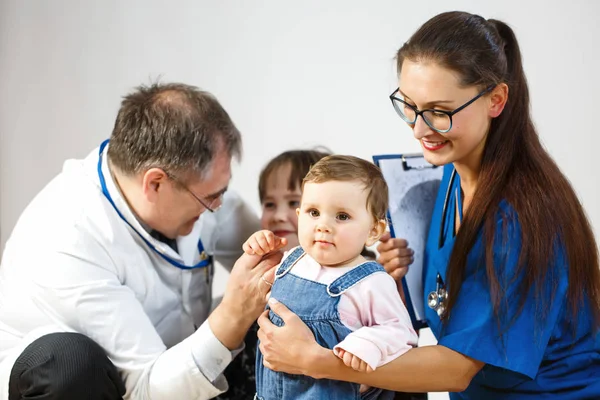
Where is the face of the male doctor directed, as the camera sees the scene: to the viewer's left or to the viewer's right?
to the viewer's right

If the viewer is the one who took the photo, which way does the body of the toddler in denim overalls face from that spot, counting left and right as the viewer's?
facing the viewer and to the left of the viewer

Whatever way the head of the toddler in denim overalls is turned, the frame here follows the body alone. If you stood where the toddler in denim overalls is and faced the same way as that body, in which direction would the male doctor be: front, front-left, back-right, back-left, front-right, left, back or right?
right
